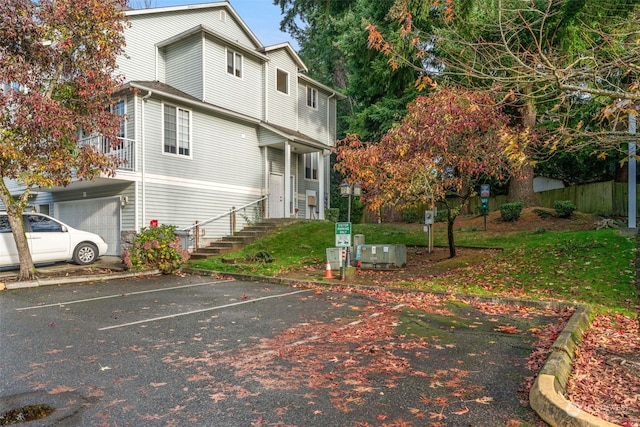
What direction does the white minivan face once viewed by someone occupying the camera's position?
facing to the right of the viewer

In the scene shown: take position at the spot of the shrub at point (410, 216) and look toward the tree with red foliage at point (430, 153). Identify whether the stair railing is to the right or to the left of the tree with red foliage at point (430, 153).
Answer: right

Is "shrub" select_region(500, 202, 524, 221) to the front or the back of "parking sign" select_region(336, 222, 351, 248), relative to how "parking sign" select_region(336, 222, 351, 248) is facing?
to the back

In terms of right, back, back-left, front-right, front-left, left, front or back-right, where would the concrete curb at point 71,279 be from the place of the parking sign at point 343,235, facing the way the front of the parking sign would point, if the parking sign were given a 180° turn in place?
left

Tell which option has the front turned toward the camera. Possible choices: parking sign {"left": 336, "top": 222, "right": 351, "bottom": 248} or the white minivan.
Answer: the parking sign

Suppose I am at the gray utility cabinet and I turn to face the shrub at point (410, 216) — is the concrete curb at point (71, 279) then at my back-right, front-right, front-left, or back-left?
back-left

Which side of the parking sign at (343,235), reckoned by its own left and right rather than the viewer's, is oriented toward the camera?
front

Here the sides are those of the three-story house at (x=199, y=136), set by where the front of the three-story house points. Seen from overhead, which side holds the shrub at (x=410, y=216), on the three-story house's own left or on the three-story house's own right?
on the three-story house's own left

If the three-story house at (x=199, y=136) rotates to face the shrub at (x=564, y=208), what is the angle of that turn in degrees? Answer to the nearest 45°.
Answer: approximately 45° to its left

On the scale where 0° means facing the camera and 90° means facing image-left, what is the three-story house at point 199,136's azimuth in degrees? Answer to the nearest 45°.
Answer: approximately 315°

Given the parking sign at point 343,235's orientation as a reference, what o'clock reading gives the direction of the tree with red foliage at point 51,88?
The tree with red foliage is roughly at 3 o'clock from the parking sign.

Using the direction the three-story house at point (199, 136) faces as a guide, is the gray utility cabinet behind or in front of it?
in front

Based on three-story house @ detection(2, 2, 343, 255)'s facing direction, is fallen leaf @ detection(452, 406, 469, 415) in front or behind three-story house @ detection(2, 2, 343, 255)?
in front
